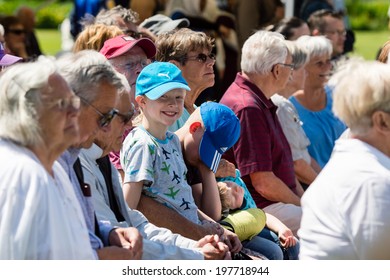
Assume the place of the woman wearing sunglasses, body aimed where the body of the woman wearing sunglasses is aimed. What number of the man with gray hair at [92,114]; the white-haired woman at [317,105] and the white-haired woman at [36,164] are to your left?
1
